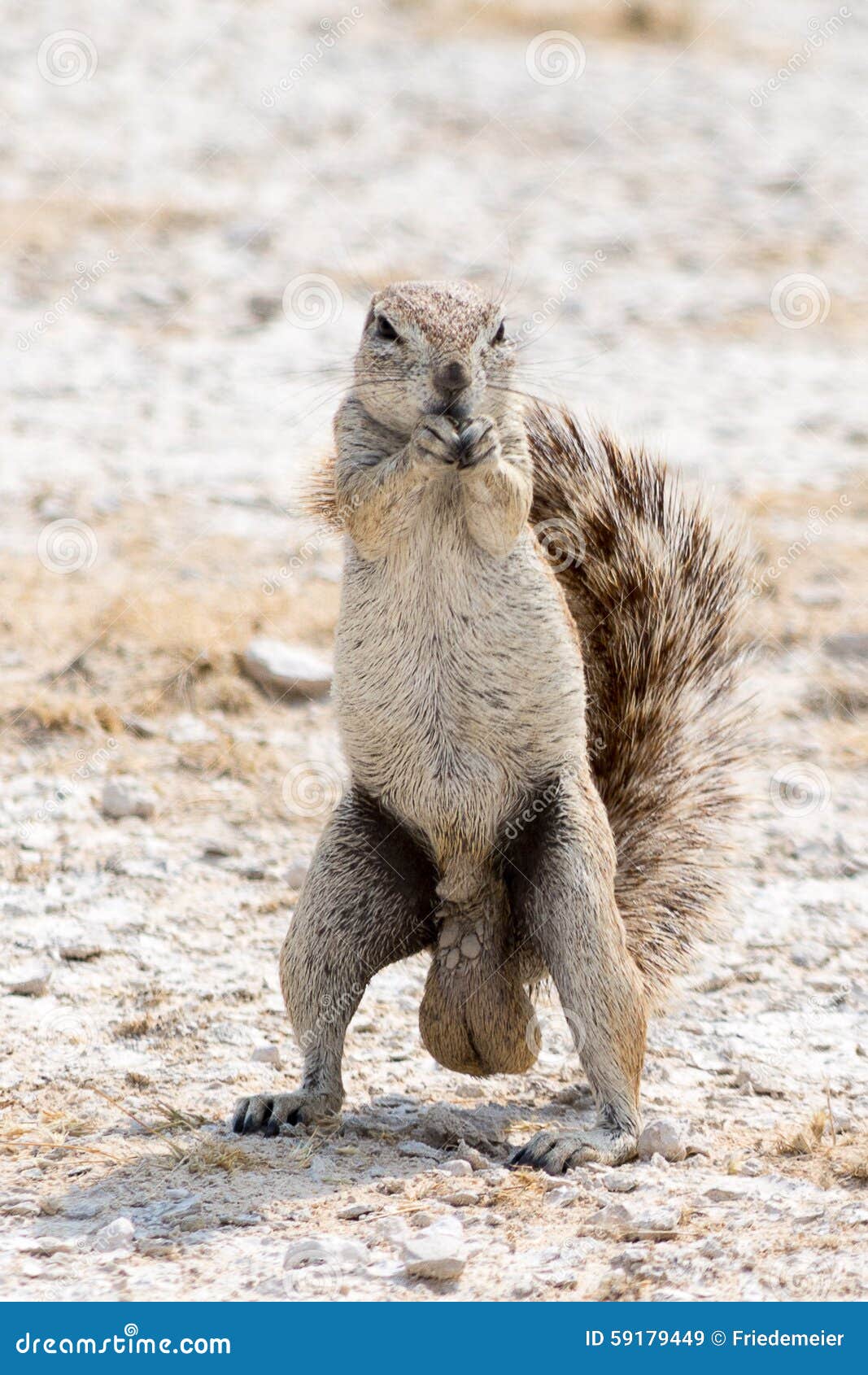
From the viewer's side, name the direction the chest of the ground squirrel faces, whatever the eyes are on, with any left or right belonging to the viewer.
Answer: facing the viewer

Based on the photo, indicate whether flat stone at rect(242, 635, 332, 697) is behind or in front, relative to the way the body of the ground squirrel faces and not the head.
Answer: behind

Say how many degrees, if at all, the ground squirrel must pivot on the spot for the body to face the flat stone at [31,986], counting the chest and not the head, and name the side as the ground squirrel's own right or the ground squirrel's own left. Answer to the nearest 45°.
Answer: approximately 135° to the ground squirrel's own right

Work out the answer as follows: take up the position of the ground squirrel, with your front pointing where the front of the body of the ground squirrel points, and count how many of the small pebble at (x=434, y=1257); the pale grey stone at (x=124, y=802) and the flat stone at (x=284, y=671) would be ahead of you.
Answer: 1

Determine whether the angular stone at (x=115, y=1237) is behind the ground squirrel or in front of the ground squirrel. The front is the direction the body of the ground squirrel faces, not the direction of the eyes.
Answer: in front
